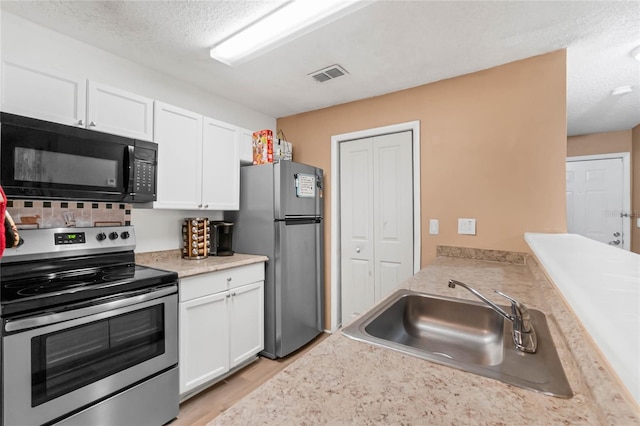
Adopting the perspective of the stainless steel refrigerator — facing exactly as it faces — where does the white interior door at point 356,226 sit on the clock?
The white interior door is roughly at 10 o'clock from the stainless steel refrigerator.

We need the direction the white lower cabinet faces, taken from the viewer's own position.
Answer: facing the viewer and to the right of the viewer

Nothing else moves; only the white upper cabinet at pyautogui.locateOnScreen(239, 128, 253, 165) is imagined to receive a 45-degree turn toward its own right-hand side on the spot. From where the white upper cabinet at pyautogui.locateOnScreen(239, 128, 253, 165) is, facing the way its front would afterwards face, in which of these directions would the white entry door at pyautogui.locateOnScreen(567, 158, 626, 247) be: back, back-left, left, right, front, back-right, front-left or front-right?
left

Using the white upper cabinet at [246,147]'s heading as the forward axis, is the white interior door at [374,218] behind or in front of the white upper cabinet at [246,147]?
in front

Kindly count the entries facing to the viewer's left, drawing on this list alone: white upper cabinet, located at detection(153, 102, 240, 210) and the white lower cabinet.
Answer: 0

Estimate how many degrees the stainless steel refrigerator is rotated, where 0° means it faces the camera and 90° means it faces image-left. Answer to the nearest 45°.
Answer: approximately 315°

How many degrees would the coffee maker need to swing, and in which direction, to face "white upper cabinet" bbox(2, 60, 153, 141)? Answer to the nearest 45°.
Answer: approximately 90° to its right

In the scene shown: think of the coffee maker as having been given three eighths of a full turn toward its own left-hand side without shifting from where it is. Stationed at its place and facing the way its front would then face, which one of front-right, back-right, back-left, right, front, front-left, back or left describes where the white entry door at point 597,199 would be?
right

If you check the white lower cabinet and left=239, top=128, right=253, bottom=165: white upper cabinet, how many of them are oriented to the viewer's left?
0

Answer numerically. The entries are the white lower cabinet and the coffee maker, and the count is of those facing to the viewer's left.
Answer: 0

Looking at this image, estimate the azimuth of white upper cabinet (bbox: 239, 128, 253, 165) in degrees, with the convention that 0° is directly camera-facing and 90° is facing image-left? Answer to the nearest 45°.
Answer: approximately 315°
